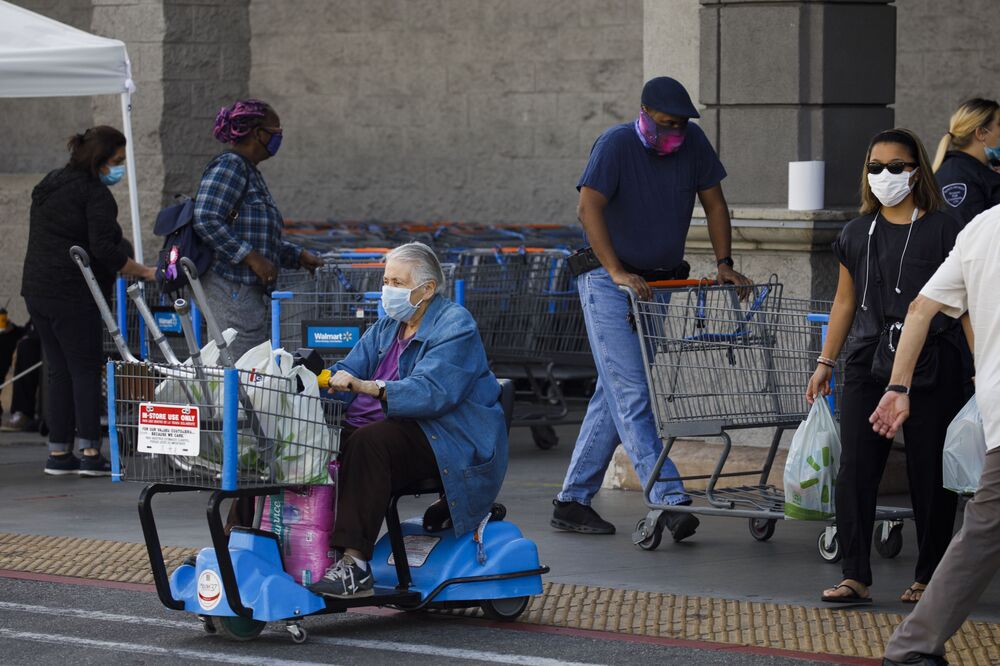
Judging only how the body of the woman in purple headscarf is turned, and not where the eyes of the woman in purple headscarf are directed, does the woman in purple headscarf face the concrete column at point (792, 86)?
yes

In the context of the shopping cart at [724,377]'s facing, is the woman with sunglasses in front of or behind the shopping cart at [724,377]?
in front

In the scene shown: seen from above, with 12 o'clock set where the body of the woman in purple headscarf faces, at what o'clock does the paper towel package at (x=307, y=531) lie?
The paper towel package is roughly at 3 o'clock from the woman in purple headscarf.

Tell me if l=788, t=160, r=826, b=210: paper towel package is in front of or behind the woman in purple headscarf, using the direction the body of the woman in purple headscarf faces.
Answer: in front

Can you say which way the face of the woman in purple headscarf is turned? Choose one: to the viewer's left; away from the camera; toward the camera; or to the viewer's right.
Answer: to the viewer's right

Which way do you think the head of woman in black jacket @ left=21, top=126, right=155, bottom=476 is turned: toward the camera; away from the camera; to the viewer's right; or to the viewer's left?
to the viewer's right

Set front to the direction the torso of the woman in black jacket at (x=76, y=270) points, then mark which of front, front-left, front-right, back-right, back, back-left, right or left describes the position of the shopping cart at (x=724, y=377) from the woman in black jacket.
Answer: front-right

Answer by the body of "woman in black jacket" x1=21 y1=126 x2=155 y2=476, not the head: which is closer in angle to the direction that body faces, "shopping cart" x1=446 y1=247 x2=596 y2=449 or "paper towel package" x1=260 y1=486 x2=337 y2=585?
the shopping cart

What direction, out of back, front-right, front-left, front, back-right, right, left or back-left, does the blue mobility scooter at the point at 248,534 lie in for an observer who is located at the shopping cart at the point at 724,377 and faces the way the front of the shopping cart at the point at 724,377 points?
right

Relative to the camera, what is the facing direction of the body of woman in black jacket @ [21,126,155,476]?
to the viewer's right

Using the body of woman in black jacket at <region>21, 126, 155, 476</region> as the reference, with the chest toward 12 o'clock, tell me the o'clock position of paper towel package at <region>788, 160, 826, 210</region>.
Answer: The paper towel package is roughly at 1 o'clock from the woman in black jacket.

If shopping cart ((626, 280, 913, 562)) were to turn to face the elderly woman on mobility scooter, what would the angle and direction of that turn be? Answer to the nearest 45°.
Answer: approximately 90° to its right

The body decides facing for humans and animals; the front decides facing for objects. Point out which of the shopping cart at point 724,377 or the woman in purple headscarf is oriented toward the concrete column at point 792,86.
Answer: the woman in purple headscarf

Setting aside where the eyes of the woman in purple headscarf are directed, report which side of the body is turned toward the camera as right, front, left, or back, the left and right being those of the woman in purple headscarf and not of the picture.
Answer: right
